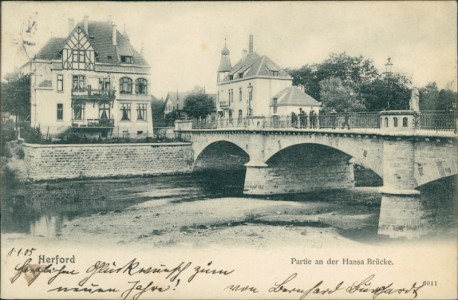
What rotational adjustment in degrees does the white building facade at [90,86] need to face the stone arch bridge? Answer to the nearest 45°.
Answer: approximately 45° to its left

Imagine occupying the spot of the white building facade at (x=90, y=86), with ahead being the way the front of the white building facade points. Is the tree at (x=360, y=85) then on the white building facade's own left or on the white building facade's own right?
on the white building facade's own left

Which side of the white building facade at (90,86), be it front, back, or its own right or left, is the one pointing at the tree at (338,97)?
left

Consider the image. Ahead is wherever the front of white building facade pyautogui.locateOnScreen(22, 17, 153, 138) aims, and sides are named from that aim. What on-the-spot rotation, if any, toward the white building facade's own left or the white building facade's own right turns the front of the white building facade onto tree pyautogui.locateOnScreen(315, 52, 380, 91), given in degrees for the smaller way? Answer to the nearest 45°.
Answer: approximately 90° to the white building facade's own left

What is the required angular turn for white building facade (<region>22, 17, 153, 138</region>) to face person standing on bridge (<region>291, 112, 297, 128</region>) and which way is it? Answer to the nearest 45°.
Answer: approximately 45° to its left

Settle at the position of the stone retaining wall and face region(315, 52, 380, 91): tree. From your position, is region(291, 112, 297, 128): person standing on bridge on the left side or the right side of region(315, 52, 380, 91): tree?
right

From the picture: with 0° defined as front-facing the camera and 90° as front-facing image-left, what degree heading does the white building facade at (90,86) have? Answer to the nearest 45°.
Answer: approximately 0°
